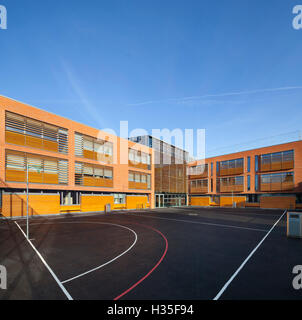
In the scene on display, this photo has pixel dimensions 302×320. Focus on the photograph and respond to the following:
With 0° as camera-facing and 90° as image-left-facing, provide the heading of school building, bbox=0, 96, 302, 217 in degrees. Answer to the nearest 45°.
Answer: approximately 0°
